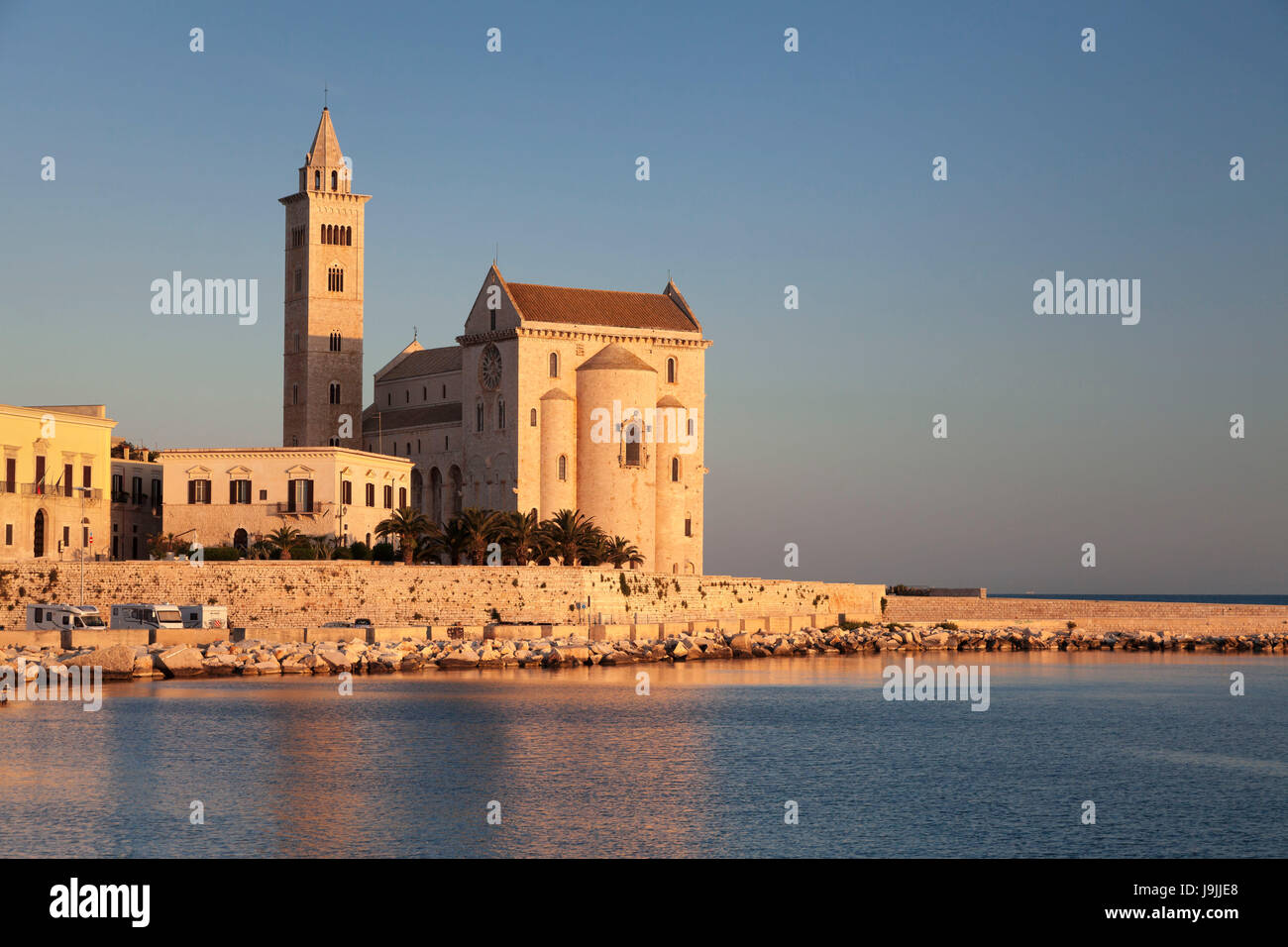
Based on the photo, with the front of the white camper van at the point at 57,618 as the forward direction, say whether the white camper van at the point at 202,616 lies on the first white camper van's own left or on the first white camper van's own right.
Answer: on the first white camper van's own left

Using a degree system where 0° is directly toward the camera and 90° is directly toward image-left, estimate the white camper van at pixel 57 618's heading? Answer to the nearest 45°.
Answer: approximately 315°

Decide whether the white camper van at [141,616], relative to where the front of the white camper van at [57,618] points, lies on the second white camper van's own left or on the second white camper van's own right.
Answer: on the second white camper van's own left

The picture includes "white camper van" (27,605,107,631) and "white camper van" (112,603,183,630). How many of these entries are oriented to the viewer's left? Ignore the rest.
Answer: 0

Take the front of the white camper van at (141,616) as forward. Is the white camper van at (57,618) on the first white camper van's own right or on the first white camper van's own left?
on the first white camper van's own right
